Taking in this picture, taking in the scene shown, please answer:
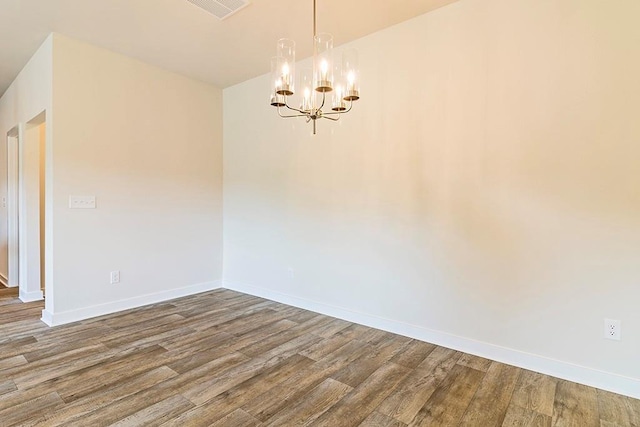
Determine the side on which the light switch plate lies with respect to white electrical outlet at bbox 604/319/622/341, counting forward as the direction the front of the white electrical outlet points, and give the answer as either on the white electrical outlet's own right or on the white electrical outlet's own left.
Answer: on the white electrical outlet's own right

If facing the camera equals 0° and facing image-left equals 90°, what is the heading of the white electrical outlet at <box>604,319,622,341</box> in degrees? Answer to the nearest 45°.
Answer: approximately 0°

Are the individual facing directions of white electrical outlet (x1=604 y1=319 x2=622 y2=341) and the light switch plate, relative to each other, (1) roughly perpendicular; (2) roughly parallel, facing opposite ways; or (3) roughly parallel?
roughly perpendicular

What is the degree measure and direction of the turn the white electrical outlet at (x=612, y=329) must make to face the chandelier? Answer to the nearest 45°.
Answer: approximately 45° to its right

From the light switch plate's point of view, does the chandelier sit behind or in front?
in front

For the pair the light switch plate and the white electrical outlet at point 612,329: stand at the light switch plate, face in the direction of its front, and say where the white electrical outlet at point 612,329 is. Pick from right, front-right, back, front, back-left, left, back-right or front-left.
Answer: front-left

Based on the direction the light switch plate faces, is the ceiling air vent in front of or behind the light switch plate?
in front

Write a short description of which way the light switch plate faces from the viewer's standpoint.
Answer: facing the viewer
